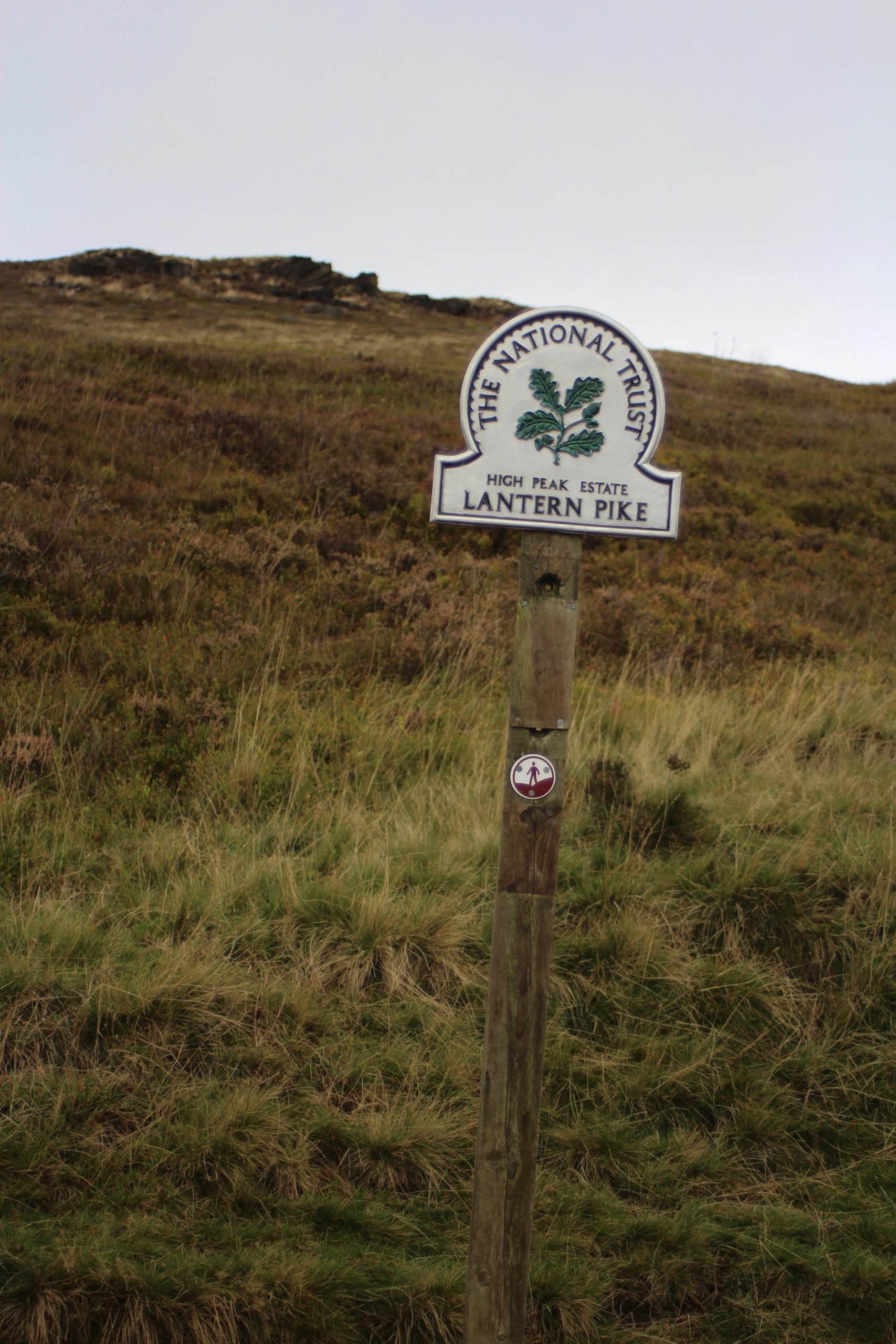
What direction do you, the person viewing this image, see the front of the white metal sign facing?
facing the viewer
